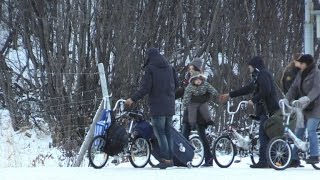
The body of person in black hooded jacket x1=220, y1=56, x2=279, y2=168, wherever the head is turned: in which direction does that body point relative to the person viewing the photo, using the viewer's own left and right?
facing to the left of the viewer

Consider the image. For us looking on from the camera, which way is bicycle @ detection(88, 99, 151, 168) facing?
facing to the left of the viewer

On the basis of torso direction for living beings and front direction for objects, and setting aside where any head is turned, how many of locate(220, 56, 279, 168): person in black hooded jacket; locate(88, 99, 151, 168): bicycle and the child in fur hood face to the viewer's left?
2

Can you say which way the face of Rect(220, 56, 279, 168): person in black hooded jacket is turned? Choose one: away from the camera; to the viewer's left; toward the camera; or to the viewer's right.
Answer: to the viewer's left

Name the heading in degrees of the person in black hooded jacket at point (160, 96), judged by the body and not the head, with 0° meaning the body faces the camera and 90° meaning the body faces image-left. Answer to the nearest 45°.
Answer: approximately 135°

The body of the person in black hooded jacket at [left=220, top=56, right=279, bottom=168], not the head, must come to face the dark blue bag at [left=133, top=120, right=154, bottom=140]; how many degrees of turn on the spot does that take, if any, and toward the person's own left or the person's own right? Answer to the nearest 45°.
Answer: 0° — they already face it

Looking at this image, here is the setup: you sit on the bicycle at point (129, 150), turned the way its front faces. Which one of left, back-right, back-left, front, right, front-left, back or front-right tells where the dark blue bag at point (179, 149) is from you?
back

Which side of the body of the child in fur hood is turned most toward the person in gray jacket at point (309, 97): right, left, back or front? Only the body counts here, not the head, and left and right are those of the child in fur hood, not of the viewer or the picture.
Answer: left
